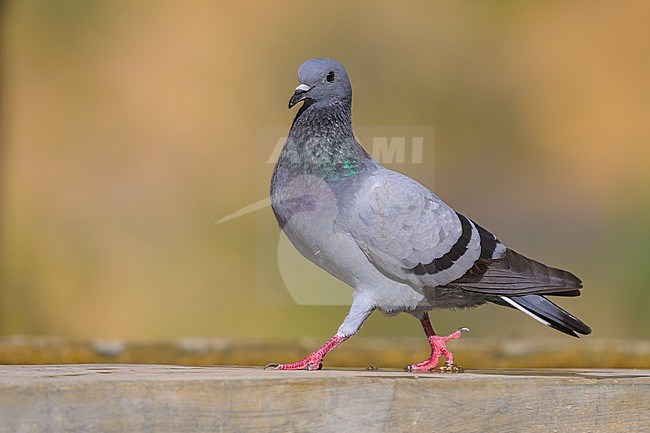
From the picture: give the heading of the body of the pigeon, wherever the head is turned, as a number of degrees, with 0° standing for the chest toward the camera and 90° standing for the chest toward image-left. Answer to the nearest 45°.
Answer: approximately 90°
